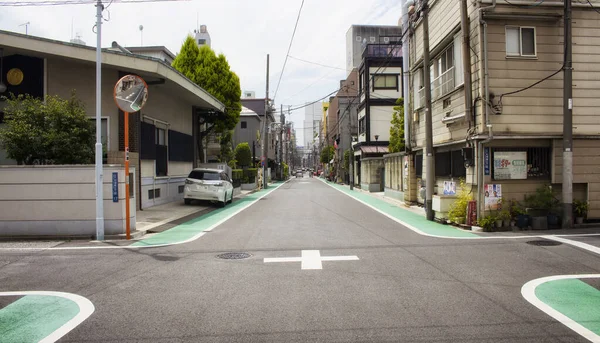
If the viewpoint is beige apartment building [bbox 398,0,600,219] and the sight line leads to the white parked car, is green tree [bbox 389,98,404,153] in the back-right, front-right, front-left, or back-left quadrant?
front-right

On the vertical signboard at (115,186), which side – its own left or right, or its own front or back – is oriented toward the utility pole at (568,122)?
left

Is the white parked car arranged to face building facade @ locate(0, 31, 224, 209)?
no

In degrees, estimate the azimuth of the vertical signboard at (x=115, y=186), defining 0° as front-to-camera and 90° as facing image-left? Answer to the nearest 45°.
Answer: approximately 0°

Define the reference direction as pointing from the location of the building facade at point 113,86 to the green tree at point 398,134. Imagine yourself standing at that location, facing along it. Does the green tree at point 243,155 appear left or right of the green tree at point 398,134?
left

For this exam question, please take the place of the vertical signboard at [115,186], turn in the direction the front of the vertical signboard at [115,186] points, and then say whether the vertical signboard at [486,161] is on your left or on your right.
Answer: on your left
